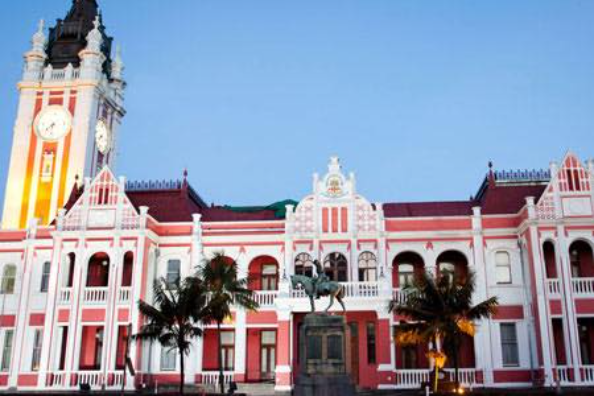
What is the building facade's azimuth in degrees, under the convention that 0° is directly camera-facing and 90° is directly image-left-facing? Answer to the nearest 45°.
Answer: approximately 0°

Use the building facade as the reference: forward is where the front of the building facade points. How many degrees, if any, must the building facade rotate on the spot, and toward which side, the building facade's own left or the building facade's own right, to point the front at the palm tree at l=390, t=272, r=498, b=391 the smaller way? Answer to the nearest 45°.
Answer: approximately 45° to the building facade's own left

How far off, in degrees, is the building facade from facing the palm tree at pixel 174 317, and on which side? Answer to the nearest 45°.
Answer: approximately 45° to its right
